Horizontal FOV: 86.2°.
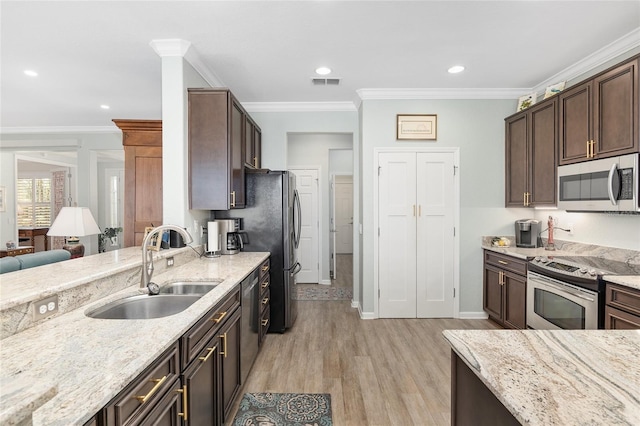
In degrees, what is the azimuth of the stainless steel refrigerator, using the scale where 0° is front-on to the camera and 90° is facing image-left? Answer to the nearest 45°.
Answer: approximately 270°

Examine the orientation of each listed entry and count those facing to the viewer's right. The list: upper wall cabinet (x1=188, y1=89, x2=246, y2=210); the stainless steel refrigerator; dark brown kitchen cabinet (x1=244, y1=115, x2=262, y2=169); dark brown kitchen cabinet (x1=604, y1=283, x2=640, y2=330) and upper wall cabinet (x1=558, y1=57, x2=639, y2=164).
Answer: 3

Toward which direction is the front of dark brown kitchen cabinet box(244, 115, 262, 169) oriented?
to the viewer's right

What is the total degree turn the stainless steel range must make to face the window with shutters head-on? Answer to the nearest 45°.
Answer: approximately 45° to its right

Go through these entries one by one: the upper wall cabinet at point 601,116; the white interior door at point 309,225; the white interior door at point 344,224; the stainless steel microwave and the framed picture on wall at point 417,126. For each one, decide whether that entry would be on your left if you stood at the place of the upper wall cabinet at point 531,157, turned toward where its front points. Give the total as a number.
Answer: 2

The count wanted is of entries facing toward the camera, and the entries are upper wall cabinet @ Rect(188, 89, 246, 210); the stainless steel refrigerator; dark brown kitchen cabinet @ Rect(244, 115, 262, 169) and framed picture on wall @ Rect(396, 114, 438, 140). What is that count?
1

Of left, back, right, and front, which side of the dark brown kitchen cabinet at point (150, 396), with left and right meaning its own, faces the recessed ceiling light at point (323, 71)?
left

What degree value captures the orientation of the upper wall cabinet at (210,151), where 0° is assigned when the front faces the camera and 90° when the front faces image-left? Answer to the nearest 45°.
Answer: approximately 270°

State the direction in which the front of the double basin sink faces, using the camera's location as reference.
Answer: facing the viewer and to the right of the viewer

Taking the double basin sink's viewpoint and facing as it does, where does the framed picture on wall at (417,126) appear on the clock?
The framed picture on wall is roughly at 10 o'clock from the double basin sink.

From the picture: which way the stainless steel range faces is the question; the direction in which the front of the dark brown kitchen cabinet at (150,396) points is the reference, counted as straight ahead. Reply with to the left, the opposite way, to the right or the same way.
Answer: the opposite way

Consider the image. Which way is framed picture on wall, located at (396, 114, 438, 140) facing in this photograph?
toward the camera

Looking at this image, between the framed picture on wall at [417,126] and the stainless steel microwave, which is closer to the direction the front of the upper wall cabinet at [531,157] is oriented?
the framed picture on wall

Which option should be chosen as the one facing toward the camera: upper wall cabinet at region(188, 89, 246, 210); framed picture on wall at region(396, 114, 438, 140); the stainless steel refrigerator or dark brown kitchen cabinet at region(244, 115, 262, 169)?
the framed picture on wall

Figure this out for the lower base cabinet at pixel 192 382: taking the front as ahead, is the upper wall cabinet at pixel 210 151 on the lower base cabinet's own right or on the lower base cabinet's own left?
on the lower base cabinet's own left

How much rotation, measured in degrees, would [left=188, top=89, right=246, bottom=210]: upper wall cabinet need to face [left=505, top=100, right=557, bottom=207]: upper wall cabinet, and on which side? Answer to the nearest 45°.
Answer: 0° — it already faces it
